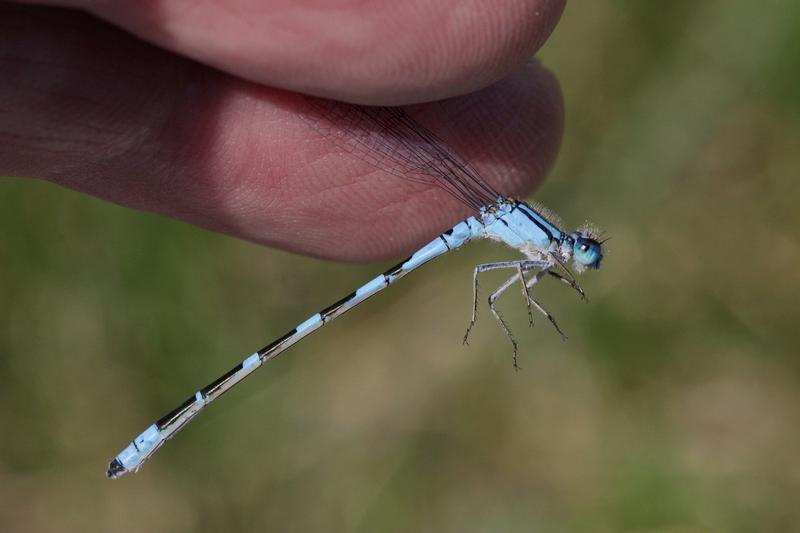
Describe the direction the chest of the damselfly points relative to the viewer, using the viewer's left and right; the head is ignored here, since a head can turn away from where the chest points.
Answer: facing to the right of the viewer
